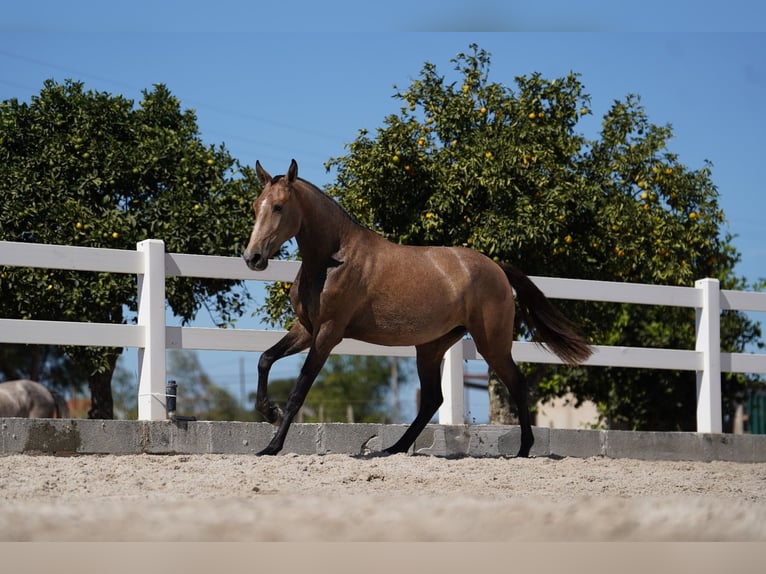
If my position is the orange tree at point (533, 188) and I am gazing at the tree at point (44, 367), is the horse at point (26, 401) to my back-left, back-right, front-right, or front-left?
front-left

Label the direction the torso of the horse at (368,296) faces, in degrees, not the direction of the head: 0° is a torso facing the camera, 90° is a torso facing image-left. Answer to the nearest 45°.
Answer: approximately 90°

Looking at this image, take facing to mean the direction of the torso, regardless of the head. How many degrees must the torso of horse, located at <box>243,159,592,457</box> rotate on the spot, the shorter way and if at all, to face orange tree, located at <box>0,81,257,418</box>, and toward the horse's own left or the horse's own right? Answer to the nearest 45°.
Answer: approximately 45° to the horse's own right

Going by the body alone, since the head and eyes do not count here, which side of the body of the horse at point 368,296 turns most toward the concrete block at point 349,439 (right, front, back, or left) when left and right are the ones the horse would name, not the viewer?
right

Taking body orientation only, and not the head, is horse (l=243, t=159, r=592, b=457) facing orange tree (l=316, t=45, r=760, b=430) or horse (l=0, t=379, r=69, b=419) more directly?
the horse

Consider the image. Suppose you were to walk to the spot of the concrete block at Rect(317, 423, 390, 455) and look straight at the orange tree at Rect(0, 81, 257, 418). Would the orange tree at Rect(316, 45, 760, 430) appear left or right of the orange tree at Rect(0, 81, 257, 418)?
right

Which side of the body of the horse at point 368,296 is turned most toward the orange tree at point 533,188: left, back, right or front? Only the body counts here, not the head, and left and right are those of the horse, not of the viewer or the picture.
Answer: right

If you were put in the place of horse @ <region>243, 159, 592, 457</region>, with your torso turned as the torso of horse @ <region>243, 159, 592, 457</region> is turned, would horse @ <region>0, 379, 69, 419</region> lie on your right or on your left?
on your right
